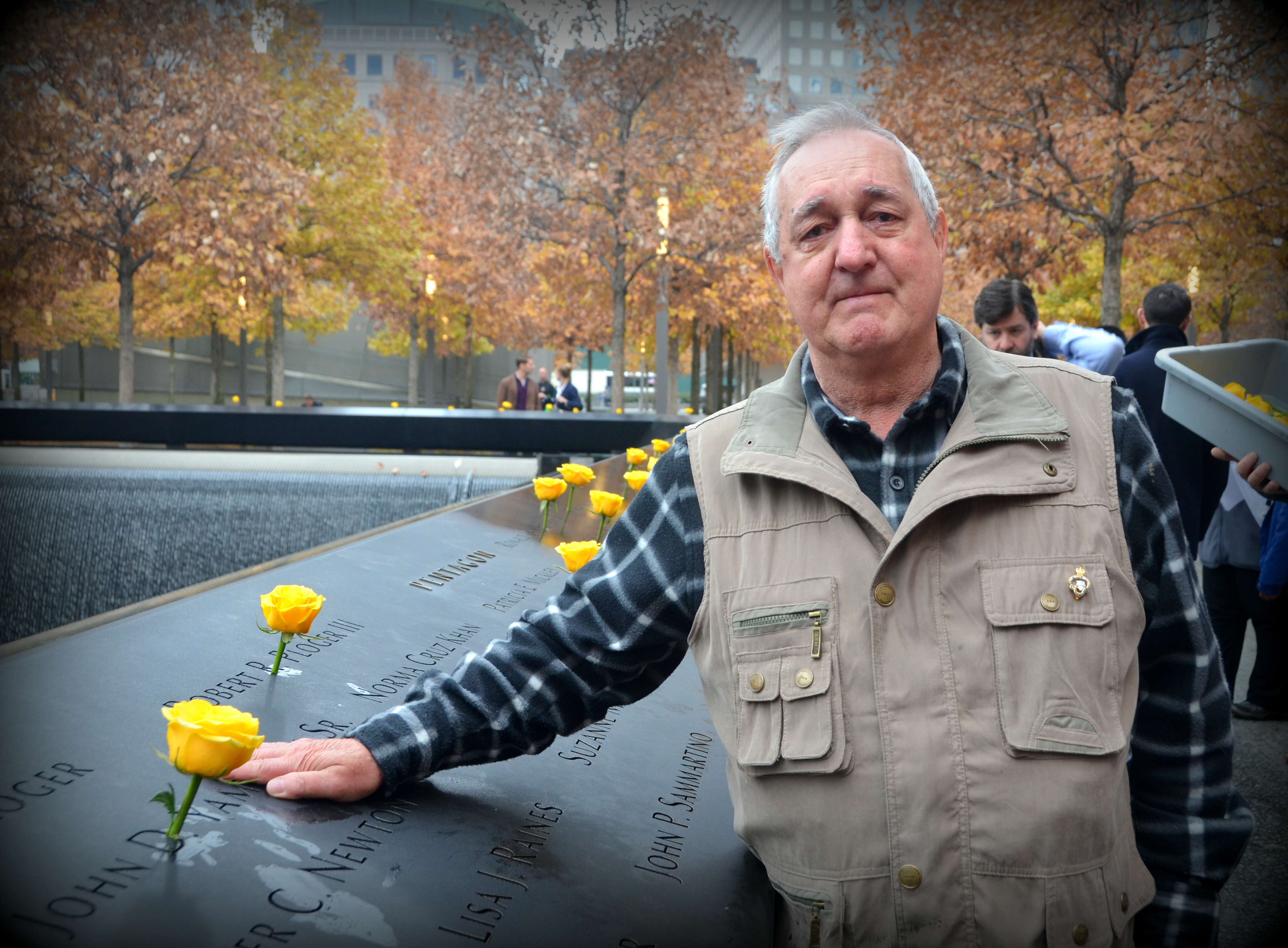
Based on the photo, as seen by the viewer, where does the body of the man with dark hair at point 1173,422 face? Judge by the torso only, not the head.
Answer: away from the camera

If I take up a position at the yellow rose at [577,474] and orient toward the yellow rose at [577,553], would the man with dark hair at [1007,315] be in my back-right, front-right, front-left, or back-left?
back-left

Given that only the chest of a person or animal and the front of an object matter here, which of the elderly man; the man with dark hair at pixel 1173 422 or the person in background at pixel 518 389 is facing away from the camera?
the man with dark hair

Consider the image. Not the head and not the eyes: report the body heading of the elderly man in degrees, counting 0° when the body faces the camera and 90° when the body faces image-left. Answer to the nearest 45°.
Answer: approximately 0°

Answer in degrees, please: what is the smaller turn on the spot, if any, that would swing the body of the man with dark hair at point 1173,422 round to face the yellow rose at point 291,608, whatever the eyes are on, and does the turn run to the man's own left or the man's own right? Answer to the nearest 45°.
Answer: approximately 180°
